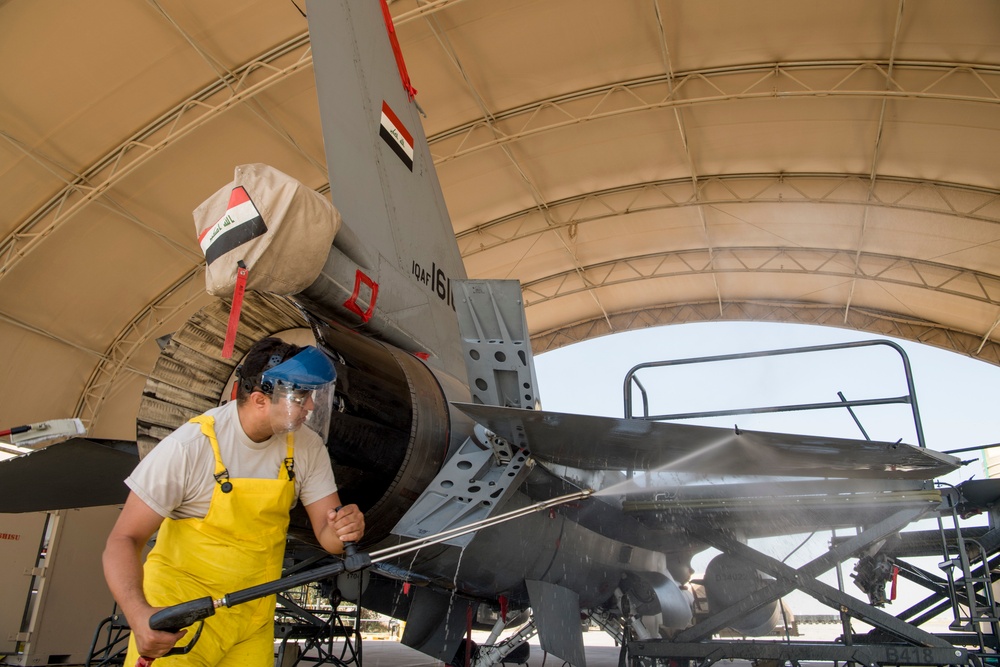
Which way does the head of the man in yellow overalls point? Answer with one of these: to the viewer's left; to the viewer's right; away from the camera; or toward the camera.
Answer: to the viewer's right

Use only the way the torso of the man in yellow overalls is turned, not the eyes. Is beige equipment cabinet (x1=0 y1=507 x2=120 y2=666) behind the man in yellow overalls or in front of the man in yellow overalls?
behind

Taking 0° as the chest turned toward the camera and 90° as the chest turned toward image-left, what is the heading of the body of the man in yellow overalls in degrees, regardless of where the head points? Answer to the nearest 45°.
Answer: approximately 315°
